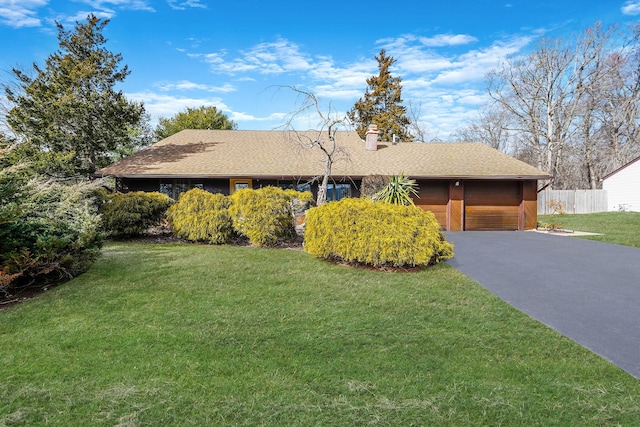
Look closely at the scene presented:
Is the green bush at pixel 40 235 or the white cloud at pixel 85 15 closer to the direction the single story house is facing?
the green bush

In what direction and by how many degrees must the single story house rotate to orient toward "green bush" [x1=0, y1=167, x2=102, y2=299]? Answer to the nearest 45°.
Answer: approximately 45° to its right

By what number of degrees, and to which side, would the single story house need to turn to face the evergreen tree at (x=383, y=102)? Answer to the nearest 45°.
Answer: approximately 180°

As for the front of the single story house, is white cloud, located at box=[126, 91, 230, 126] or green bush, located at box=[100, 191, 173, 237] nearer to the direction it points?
the green bush

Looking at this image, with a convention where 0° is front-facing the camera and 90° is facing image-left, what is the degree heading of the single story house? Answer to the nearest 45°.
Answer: approximately 0°

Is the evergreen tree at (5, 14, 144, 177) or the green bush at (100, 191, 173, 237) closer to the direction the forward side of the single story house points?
the green bush

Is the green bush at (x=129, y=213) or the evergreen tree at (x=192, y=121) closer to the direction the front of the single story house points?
the green bush

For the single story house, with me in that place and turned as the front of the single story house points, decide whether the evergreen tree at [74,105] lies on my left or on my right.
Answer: on my right
